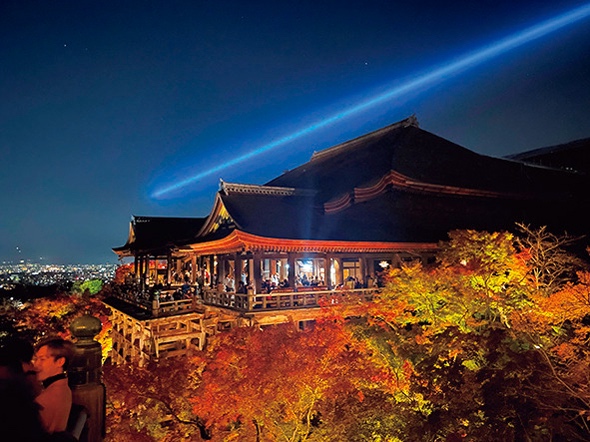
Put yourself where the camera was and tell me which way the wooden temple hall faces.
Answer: facing the viewer and to the left of the viewer

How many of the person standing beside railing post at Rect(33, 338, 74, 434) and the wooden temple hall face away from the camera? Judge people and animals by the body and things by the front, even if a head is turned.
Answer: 0

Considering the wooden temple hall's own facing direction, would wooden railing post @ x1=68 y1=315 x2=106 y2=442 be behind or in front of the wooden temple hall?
in front

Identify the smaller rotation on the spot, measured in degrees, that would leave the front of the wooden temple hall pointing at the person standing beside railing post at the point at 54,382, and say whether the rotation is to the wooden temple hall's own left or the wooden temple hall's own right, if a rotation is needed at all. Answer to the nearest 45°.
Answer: approximately 45° to the wooden temple hall's own left

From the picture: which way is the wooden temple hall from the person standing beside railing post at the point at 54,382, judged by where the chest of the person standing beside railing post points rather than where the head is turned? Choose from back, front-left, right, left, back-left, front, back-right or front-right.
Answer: back-right
